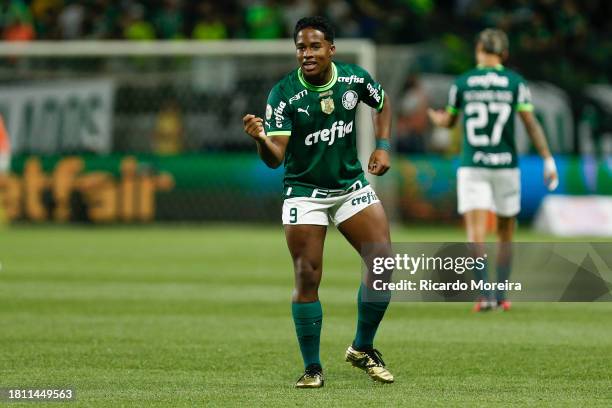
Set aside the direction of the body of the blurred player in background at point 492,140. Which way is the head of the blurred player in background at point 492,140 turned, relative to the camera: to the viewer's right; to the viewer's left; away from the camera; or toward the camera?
away from the camera

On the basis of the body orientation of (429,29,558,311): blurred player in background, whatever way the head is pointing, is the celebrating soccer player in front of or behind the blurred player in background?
behind

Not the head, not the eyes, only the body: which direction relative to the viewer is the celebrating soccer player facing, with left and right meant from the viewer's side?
facing the viewer

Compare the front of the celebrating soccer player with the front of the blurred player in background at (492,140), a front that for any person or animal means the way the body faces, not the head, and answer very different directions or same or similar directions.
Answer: very different directions

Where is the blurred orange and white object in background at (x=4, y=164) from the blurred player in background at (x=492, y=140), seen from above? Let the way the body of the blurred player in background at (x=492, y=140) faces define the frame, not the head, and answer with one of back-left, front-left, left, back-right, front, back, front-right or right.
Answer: front-left

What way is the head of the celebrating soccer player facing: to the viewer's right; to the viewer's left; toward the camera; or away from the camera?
toward the camera

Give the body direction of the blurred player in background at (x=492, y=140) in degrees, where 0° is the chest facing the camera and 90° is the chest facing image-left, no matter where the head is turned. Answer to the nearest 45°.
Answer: approximately 180°

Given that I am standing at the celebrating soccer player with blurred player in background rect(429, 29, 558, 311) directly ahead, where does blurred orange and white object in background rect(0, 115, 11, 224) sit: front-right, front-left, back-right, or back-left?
front-left

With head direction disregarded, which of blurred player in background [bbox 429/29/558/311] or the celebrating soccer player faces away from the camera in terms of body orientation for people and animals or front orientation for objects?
the blurred player in background

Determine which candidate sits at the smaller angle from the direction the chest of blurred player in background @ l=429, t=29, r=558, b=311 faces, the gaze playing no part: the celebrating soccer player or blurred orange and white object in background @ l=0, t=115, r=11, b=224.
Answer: the blurred orange and white object in background

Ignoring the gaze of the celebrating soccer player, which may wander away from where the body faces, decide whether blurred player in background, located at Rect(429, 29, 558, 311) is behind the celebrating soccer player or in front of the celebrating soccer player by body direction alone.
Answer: behind

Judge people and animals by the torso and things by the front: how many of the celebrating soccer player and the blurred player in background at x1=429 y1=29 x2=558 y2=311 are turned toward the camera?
1
